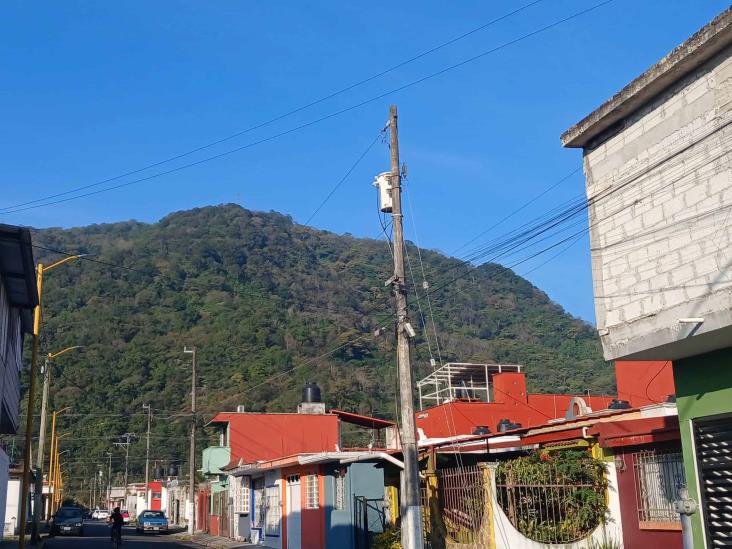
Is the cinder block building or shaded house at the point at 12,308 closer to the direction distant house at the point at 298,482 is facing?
the shaded house

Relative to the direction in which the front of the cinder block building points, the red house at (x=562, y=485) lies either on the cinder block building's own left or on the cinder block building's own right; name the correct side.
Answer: on the cinder block building's own right

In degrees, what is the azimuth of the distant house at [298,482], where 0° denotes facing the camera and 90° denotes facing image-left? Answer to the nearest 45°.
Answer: approximately 45°

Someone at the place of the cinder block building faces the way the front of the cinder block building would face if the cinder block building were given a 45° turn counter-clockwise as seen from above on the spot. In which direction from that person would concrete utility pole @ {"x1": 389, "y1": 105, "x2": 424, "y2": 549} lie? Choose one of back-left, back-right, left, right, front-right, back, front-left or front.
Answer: back-right
